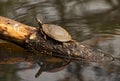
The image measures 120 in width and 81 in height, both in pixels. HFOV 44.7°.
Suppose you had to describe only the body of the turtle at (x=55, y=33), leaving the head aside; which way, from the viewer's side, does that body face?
to the viewer's left
